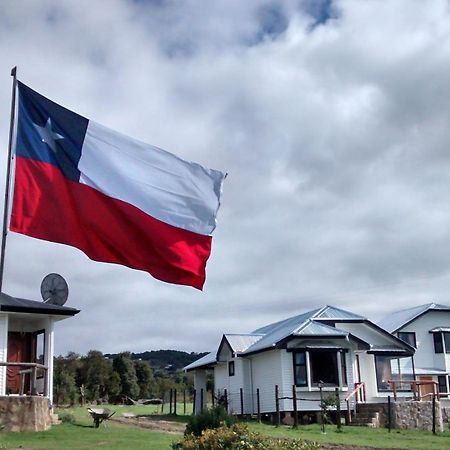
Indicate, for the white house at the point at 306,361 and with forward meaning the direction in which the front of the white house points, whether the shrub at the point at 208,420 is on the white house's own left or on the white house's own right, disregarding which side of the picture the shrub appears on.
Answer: on the white house's own right

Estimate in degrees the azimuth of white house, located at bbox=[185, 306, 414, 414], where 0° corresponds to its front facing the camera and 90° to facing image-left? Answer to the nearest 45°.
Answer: approximately 315°

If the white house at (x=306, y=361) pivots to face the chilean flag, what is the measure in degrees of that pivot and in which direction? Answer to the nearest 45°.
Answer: approximately 45° to its right

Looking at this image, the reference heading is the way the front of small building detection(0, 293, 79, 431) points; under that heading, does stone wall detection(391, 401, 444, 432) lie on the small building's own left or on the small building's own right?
on the small building's own left
